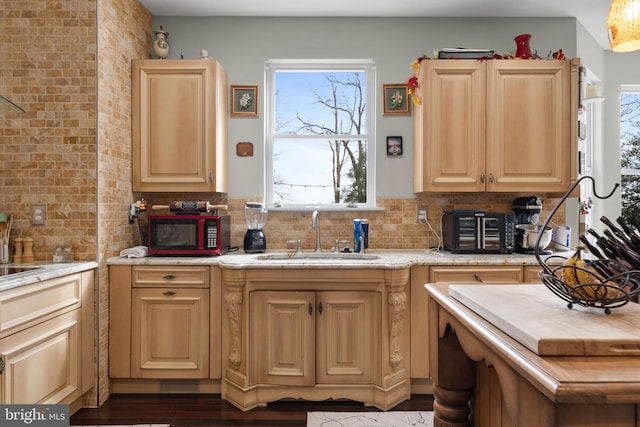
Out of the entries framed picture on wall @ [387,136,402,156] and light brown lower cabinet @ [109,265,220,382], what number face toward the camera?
2

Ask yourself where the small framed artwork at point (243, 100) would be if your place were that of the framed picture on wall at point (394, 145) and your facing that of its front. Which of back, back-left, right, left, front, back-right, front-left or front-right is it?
right

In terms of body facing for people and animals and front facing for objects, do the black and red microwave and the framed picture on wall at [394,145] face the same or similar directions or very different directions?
same or similar directions

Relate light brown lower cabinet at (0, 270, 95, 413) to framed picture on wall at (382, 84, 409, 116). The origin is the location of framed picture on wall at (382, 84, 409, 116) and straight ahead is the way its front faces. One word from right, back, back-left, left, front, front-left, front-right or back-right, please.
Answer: front-right

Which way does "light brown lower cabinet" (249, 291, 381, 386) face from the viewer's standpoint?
toward the camera

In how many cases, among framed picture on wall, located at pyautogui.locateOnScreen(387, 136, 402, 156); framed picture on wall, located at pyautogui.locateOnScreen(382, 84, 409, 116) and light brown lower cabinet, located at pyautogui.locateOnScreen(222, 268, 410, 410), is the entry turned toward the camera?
3

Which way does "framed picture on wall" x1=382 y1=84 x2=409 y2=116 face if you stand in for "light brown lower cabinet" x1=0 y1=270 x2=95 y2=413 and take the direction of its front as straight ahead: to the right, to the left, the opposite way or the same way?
to the right

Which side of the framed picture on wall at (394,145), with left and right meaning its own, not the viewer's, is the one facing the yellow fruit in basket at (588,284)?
front

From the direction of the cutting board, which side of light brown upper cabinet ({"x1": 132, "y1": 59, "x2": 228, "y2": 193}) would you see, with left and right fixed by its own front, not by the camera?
front

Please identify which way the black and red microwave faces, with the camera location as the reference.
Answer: facing the viewer

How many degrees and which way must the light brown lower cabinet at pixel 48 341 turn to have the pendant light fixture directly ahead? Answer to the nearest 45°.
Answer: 0° — it already faces it
